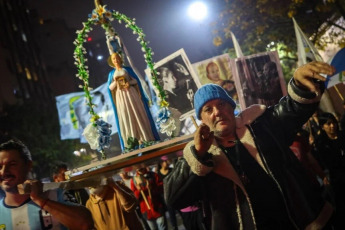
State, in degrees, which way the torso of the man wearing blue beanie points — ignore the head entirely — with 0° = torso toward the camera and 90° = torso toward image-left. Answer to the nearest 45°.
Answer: approximately 0°

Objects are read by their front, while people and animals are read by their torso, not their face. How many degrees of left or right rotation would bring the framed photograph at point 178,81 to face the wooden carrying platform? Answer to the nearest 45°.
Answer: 0° — it already faces it

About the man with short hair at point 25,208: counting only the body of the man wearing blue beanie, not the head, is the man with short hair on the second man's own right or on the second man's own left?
on the second man's own right

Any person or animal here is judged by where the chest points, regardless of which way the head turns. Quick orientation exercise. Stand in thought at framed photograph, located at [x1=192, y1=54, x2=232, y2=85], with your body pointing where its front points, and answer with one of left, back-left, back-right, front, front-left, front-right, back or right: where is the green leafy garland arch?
front-right

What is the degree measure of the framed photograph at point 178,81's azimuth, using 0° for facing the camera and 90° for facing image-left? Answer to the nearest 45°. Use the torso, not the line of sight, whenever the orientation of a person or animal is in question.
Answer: approximately 0°

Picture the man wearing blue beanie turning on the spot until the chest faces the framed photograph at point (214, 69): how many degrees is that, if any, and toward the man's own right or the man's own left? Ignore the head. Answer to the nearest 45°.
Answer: approximately 180°

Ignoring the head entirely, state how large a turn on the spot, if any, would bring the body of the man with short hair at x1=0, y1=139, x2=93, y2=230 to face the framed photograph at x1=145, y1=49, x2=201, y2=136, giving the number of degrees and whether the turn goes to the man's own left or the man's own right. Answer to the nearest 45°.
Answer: approximately 180°

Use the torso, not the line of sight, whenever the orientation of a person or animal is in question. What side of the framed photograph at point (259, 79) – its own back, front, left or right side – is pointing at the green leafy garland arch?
right

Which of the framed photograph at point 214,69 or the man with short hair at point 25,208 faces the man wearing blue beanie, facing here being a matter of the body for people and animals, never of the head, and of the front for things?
the framed photograph
